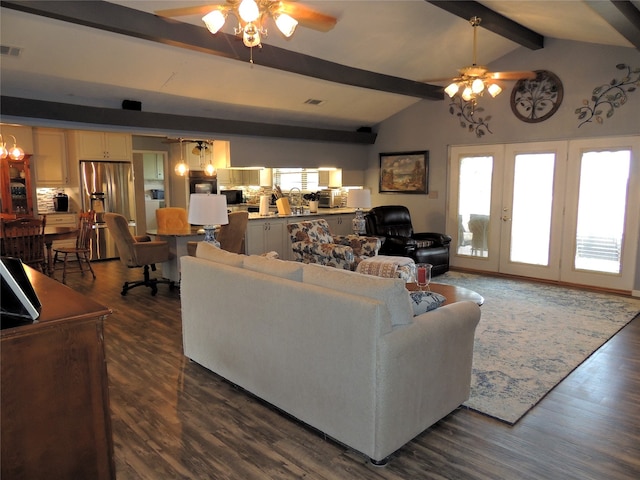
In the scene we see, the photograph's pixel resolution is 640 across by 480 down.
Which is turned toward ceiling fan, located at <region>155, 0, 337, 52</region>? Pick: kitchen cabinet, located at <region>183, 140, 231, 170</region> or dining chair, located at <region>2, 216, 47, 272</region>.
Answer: the kitchen cabinet

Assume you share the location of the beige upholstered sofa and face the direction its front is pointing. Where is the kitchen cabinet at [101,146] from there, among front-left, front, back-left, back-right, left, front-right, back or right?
left

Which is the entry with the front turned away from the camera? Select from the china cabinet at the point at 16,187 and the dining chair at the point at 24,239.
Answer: the dining chair

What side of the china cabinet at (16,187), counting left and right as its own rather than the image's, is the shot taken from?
front

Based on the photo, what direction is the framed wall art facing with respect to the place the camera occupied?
facing the viewer and to the left of the viewer

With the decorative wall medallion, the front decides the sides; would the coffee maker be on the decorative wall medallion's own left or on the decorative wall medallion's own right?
on the decorative wall medallion's own right

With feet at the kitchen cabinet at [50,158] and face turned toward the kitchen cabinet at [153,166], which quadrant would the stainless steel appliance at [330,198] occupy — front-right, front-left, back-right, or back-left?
front-right

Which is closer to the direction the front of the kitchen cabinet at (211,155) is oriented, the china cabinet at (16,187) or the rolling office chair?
the rolling office chair

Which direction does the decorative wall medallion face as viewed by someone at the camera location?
facing the viewer

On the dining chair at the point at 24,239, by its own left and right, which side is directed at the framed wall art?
right

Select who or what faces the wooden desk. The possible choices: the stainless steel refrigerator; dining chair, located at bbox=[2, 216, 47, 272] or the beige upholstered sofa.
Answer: the stainless steel refrigerator

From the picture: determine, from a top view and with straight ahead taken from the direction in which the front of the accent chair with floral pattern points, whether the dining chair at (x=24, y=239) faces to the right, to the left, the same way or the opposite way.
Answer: the opposite way

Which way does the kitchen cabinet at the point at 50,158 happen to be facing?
toward the camera

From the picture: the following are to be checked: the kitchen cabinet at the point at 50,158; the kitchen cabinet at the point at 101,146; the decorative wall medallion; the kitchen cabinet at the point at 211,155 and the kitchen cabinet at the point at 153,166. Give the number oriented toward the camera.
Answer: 5
